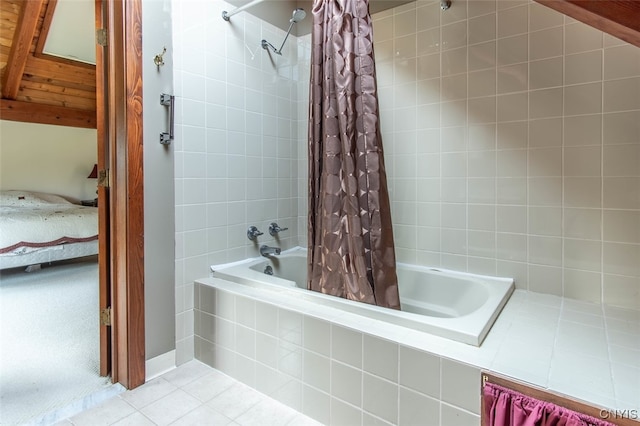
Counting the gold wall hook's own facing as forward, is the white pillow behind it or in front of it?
behind

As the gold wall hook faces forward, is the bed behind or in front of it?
behind

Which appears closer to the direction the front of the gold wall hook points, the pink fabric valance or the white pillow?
the pink fabric valance

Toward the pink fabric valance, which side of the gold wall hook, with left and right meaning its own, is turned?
front

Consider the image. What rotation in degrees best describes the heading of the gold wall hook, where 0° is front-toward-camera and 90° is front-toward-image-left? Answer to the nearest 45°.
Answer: approximately 315°

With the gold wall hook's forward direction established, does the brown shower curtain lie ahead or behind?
ahead

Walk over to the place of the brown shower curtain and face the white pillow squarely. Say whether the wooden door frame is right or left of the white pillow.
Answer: left
